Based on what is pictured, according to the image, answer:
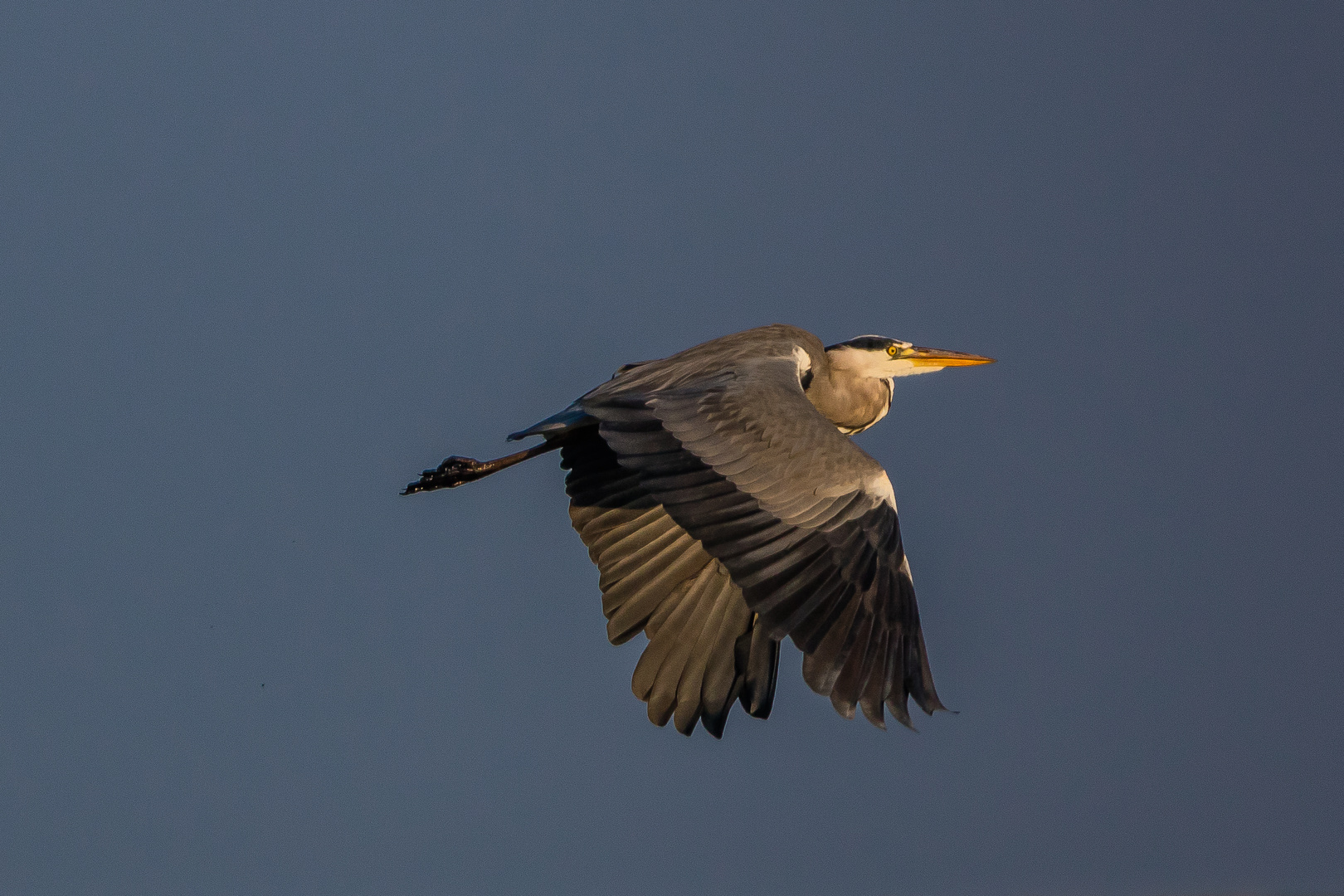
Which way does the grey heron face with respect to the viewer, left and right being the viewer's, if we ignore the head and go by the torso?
facing to the right of the viewer
